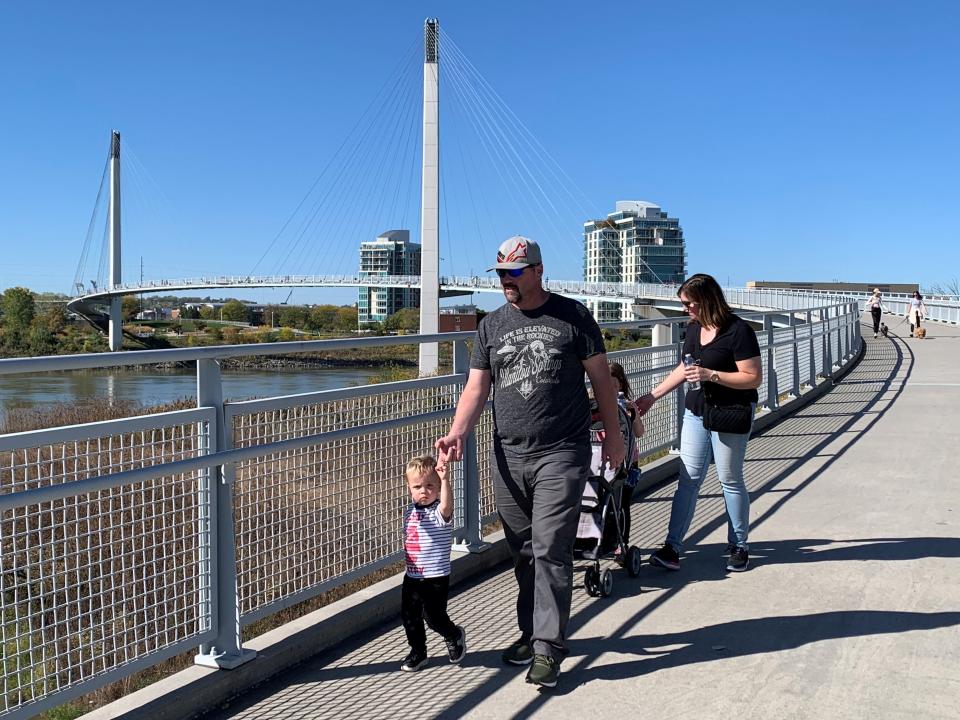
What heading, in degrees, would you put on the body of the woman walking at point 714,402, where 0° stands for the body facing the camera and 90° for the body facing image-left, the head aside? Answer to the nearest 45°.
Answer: approximately 45°

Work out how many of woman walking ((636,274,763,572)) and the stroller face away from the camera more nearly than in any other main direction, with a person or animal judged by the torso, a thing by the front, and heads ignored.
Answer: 0

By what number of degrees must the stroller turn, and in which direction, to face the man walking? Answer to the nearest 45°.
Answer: approximately 45° to its left

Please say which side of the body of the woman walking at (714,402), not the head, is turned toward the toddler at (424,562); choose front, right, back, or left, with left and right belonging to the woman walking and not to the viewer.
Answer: front

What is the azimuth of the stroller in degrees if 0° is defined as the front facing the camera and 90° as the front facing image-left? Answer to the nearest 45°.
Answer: approximately 45°

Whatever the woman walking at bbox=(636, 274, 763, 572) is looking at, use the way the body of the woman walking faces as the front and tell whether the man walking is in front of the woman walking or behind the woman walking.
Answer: in front
